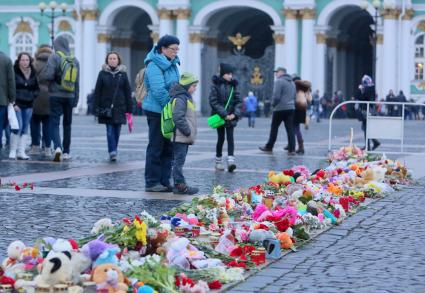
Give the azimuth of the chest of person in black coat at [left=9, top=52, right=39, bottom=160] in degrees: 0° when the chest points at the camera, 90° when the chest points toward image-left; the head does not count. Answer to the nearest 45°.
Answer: approximately 0°

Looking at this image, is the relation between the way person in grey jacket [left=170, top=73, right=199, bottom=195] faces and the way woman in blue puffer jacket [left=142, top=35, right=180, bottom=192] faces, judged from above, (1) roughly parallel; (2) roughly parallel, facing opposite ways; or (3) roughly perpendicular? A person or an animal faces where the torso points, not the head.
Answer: roughly parallel

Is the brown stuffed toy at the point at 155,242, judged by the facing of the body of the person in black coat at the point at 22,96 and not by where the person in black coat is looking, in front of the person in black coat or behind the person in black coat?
in front

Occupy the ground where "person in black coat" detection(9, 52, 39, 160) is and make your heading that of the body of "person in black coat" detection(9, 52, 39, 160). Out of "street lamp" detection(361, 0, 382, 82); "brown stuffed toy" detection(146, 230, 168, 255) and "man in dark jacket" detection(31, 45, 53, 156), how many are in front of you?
1

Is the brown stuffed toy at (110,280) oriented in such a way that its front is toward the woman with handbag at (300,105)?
no

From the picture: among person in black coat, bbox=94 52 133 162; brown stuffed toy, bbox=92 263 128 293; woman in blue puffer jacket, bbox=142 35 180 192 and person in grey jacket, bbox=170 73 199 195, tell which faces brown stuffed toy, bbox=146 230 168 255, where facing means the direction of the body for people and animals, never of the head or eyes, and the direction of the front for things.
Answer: the person in black coat

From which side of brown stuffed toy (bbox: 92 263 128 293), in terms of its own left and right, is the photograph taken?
front
